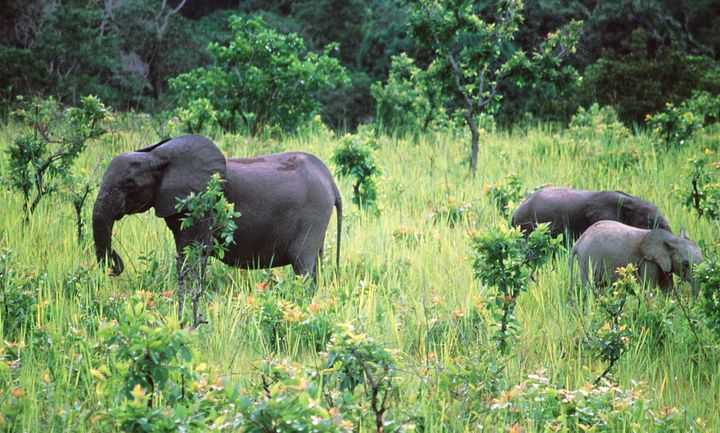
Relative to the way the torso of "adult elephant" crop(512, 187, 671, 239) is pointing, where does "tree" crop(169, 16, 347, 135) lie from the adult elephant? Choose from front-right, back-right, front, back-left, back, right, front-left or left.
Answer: back-left

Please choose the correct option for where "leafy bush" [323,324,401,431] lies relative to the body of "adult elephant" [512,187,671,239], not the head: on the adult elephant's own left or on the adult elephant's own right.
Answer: on the adult elephant's own right

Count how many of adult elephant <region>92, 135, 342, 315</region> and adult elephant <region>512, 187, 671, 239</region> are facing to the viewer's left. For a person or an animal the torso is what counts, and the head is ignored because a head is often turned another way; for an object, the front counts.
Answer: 1

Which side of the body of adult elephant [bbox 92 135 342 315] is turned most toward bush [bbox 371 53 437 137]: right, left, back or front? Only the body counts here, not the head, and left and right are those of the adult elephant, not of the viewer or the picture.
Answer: right

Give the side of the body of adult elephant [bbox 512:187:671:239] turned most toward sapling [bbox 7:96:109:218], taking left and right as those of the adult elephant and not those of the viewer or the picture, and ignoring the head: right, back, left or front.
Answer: back

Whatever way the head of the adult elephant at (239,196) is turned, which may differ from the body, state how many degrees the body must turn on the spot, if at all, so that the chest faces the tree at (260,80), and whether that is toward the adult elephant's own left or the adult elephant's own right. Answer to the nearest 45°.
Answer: approximately 90° to the adult elephant's own right

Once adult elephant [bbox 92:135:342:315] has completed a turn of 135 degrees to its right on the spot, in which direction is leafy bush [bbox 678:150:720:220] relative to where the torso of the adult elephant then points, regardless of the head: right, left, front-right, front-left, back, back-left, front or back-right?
front-right

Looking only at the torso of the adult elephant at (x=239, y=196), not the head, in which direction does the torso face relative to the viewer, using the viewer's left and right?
facing to the left of the viewer

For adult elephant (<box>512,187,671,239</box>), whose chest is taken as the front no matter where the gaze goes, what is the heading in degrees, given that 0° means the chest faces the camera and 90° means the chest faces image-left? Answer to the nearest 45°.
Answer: approximately 270°

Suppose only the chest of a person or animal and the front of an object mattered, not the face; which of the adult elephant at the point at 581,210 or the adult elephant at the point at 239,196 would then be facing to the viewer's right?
the adult elephant at the point at 581,210

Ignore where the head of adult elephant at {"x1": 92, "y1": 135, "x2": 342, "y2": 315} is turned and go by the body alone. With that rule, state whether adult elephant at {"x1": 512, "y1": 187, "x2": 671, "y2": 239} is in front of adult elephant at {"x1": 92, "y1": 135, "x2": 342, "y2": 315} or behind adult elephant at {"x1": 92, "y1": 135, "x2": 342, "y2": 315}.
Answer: behind

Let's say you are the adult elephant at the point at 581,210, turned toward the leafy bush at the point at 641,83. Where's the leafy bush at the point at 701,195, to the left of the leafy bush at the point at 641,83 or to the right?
right

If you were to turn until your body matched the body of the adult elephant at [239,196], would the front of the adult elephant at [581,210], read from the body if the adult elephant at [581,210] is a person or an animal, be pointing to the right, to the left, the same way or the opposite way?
the opposite way

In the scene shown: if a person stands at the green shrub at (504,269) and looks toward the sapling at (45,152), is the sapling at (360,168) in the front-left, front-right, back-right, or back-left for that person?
front-right

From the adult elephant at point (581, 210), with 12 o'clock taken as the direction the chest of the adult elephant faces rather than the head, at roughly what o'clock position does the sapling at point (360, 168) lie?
The sapling is roughly at 7 o'clock from the adult elephant.
